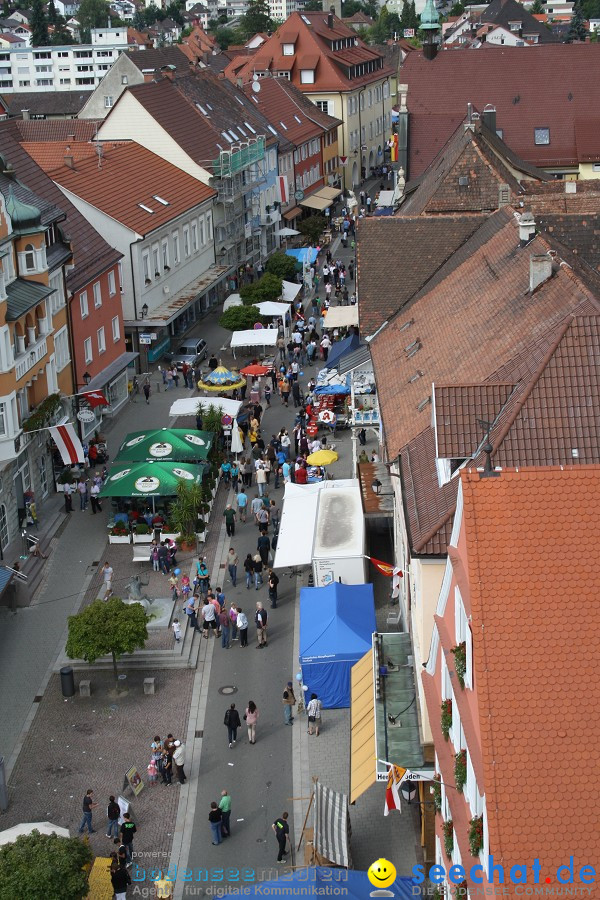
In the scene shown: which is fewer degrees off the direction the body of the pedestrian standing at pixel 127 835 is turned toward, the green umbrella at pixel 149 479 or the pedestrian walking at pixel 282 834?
the green umbrella

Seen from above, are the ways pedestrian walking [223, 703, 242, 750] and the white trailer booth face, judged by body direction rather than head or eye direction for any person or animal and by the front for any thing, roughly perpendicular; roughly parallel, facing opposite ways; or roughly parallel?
roughly perpendicular

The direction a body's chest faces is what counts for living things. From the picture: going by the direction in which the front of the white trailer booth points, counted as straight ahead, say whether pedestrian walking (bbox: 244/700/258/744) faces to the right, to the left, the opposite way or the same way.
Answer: to the right

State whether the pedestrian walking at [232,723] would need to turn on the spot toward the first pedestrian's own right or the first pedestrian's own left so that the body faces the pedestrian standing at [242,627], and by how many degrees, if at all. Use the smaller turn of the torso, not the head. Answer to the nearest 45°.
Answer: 0° — they already face them

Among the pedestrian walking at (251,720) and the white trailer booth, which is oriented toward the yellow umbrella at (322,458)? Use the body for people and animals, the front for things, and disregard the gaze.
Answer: the pedestrian walking

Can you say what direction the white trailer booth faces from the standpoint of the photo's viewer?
facing to the left of the viewer

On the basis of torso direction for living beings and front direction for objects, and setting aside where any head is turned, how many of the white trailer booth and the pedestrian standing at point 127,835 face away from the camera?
1

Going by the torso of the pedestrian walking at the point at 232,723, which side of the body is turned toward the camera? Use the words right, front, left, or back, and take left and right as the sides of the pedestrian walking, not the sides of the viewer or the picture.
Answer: back

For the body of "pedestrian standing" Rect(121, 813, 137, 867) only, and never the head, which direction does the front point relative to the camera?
away from the camera

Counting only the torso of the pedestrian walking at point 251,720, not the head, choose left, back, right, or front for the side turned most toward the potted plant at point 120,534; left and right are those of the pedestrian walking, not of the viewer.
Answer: front
